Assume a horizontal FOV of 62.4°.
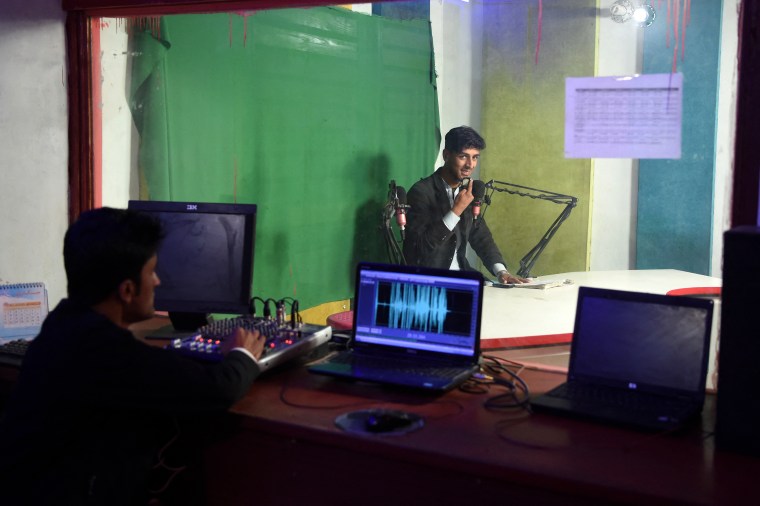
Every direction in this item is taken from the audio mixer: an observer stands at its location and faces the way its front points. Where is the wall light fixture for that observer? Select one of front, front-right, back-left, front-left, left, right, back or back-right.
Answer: back

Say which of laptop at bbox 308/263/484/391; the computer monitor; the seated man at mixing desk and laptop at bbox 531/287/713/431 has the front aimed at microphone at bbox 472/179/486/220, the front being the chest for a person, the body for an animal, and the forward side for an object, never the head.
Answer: the seated man at mixing desk

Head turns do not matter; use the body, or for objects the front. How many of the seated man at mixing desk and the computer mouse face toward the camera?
0

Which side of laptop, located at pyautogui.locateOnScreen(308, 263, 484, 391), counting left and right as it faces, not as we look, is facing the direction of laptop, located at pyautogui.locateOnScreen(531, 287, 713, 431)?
left

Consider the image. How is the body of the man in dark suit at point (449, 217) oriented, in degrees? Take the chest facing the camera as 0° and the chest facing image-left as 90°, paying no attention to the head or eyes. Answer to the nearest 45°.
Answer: approximately 315°

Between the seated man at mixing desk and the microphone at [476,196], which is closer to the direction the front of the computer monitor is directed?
the seated man at mixing desk

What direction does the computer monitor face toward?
toward the camera

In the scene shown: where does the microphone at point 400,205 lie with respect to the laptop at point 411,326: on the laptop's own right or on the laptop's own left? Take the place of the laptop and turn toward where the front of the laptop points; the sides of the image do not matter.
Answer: on the laptop's own right

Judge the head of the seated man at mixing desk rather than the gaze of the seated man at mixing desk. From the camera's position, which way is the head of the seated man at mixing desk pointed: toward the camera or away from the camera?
away from the camera

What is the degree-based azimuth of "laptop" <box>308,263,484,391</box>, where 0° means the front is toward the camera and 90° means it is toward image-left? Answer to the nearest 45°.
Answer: approximately 45°

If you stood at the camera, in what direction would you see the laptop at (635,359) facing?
facing the viewer and to the left of the viewer

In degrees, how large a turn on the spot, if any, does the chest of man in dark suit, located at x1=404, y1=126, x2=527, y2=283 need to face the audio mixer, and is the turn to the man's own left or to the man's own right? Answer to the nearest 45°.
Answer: approximately 45° to the man's own right

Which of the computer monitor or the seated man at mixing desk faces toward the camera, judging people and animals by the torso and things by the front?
the computer monitor
